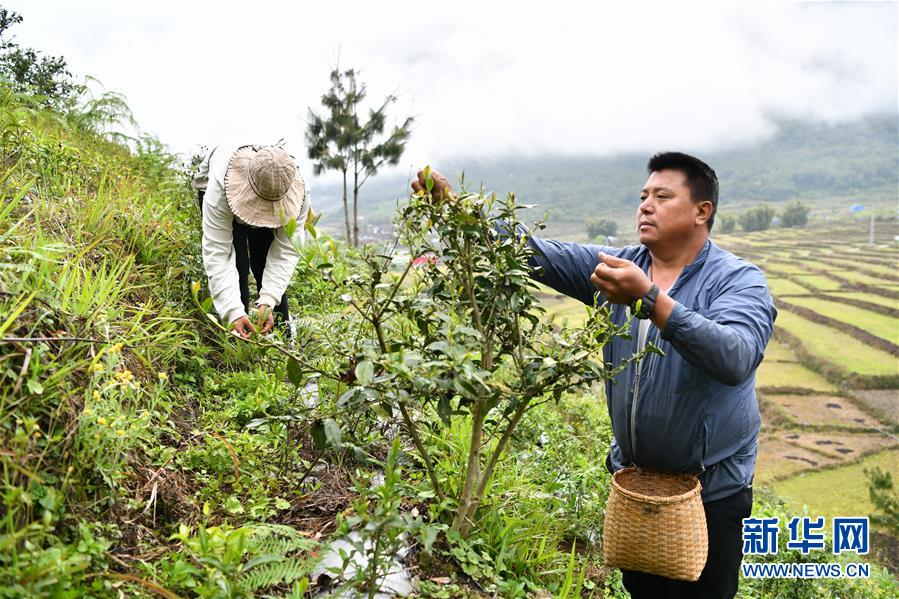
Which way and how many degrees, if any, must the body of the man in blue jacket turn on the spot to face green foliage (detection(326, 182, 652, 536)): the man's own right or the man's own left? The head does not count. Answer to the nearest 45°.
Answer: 0° — they already face it

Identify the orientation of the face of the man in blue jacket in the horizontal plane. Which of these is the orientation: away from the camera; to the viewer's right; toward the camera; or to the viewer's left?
to the viewer's left

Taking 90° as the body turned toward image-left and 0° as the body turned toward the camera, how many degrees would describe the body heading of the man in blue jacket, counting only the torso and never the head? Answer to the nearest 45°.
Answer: approximately 45°

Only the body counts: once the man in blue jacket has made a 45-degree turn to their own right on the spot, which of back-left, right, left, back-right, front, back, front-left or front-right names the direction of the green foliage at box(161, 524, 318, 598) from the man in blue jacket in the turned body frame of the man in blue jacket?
front-left
